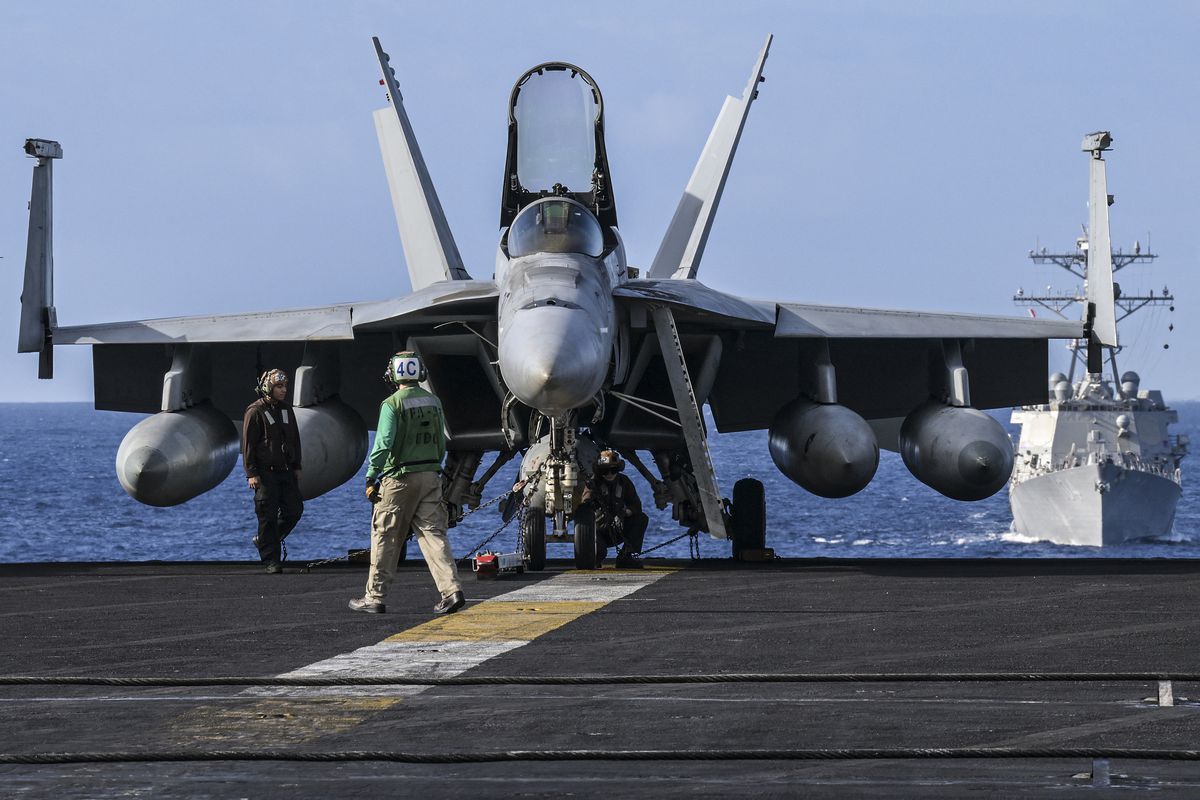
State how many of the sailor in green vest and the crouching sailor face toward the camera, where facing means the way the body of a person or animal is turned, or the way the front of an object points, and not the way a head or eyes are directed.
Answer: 1

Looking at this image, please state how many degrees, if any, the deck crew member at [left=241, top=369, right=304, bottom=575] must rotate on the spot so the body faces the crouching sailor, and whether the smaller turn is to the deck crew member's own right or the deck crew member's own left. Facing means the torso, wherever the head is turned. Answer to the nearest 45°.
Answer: approximately 45° to the deck crew member's own left

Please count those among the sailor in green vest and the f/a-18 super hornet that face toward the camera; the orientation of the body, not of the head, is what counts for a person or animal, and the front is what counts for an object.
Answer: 1

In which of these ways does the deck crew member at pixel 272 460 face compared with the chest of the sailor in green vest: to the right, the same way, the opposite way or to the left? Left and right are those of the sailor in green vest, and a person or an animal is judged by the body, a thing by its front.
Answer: the opposite way

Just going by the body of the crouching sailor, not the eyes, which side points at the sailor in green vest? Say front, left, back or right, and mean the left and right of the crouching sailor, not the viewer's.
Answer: front

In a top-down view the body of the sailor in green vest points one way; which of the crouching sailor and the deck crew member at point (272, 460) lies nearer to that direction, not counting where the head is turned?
the deck crew member

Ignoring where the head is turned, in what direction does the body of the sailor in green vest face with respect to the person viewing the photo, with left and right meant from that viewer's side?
facing away from the viewer and to the left of the viewer

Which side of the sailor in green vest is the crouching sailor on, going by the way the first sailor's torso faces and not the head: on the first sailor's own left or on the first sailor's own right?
on the first sailor's own right

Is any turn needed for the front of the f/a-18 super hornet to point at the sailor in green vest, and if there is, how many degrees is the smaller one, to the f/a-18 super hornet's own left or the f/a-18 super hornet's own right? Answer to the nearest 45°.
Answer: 0° — it already faces them

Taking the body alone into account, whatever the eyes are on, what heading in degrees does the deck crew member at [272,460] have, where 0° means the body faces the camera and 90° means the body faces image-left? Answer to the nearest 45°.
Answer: approximately 315°

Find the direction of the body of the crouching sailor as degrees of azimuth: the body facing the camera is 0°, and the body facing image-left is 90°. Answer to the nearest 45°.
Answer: approximately 0°

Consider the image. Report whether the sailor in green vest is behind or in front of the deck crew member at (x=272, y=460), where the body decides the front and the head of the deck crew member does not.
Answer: in front
